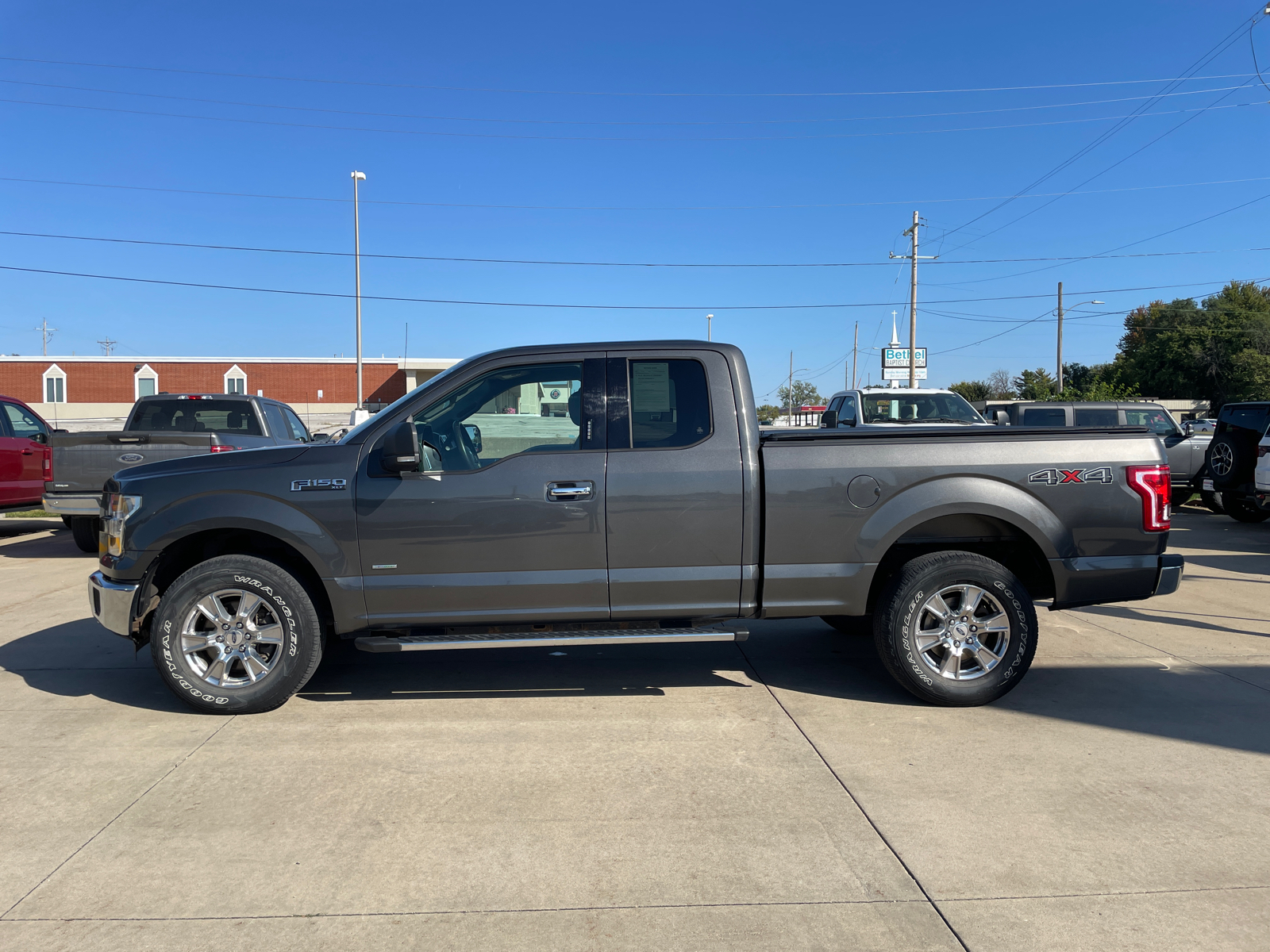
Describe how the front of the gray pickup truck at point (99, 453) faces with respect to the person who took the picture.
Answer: facing away from the viewer and to the right of the viewer

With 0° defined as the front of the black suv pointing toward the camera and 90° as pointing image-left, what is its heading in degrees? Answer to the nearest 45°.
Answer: approximately 225°

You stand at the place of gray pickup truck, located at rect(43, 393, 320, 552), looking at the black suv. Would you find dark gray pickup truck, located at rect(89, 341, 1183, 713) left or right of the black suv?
right

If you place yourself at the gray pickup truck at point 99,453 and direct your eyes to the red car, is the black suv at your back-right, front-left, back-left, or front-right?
back-right

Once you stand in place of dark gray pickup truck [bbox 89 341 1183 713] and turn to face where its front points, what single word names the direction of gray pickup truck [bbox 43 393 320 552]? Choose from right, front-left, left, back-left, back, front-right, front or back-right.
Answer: front-right

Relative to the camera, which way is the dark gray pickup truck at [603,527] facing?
to the viewer's left

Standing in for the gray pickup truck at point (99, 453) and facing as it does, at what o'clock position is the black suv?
The black suv is roughly at 2 o'clock from the gray pickup truck.

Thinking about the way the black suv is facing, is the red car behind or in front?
behind

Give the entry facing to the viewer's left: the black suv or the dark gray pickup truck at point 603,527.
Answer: the dark gray pickup truck

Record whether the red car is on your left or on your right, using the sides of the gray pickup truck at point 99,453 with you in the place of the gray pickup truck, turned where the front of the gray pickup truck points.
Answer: on your left

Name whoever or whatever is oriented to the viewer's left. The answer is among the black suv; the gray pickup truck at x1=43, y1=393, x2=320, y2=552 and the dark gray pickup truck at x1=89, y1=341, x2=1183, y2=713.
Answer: the dark gray pickup truck

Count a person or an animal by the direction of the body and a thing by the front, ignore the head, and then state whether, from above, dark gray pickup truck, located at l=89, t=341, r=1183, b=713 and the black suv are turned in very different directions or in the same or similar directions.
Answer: very different directions

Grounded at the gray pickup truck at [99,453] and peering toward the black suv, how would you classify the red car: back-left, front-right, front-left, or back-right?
back-left
